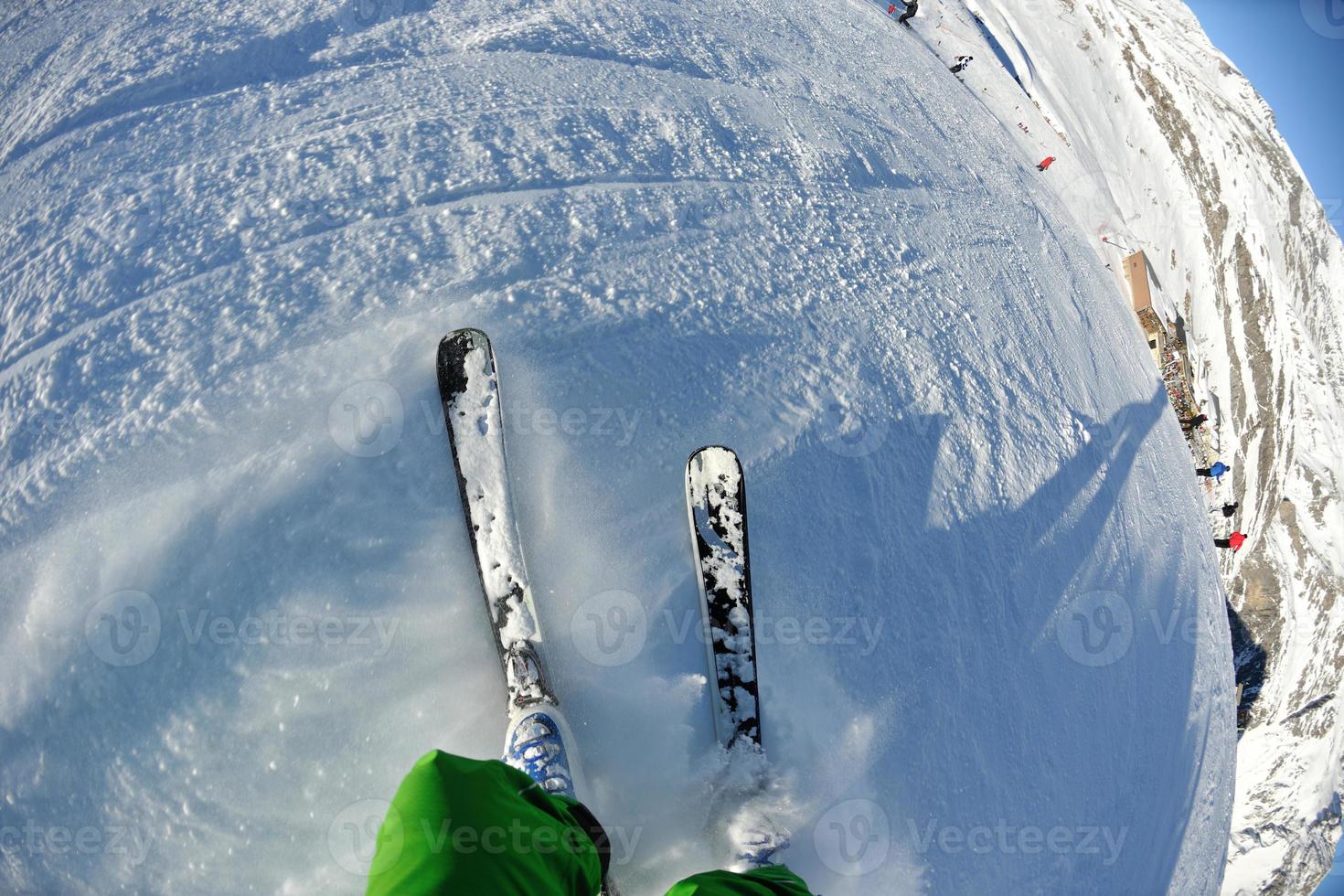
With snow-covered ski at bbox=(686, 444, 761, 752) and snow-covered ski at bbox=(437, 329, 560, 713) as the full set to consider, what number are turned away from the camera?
2

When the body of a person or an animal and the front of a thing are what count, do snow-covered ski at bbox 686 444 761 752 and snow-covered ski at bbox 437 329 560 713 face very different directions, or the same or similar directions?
same or similar directions

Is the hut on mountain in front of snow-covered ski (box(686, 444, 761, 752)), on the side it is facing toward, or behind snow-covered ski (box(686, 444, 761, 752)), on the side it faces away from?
in front

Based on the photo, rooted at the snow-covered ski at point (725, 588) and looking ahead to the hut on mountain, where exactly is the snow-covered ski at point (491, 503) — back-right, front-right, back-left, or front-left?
back-left

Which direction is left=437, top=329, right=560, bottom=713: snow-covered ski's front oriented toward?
away from the camera

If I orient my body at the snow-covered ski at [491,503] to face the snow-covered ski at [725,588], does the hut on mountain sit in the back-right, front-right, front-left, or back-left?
front-left

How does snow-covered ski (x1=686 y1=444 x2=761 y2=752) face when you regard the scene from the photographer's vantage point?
facing away from the viewer
